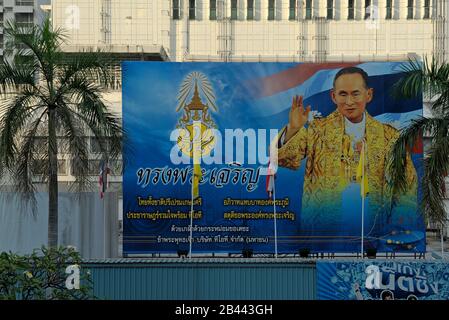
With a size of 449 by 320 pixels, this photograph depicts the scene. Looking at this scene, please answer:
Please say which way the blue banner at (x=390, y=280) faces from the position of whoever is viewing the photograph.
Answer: facing the viewer

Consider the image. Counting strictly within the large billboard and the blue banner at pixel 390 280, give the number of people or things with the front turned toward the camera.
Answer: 2

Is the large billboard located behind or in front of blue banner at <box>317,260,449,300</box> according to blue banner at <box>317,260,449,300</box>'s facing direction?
behind

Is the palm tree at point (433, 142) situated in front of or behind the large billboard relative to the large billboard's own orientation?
in front

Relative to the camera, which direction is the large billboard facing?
toward the camera

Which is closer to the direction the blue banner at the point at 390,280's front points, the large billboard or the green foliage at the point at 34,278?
the green foliage

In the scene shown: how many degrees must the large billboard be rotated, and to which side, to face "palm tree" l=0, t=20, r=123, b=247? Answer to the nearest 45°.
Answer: approximately 45° to its right

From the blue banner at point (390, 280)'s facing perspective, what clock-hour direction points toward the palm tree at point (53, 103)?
The palm tree is roughly at 3 o'clock from the blue banner.

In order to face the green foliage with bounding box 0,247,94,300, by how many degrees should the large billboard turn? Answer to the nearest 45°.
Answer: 0° — it already faces it

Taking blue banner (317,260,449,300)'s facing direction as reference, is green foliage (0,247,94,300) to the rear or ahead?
ahead
